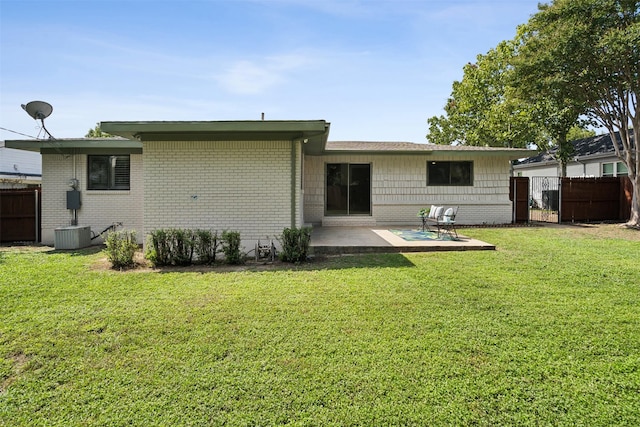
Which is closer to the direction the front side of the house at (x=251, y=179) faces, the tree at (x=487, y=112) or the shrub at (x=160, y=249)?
the tree

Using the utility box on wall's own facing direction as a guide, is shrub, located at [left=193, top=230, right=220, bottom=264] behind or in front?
in front

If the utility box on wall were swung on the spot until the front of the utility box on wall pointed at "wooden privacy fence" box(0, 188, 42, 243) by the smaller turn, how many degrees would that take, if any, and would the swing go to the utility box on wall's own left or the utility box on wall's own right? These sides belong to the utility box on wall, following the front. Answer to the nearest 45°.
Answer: approximately 135° to the utility box on wall's own right

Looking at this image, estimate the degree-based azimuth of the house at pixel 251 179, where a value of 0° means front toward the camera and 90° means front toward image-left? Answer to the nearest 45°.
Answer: approximately 180°

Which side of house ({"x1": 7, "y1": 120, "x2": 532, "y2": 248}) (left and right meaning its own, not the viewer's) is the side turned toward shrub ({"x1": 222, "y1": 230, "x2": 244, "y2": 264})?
back

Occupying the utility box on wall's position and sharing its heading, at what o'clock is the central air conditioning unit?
The central air conditioning unit is roughly at 12 o'clock from the utility box on wall.

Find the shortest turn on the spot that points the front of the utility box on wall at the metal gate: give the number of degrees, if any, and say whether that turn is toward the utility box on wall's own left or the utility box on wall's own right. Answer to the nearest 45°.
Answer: approximately 90° to the utility box on wall's own left

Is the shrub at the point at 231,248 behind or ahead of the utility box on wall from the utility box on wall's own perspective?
ahead

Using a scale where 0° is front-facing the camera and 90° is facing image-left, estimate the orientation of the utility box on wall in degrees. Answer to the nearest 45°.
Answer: approximately 0°
